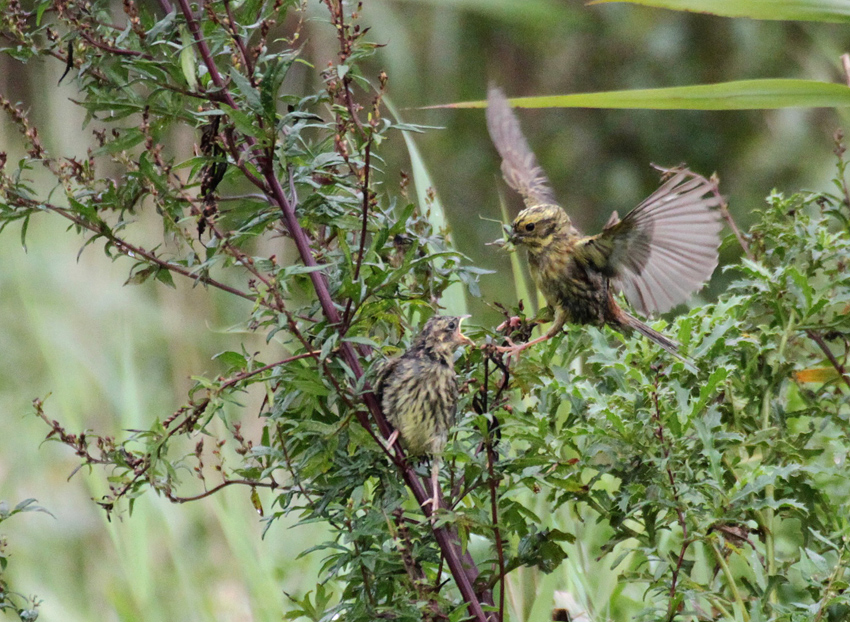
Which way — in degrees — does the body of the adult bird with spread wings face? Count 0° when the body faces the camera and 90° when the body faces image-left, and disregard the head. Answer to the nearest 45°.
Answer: approximately 45°

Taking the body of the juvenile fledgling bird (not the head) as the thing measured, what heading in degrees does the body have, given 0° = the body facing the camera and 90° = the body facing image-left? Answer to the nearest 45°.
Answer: approximately 315°
